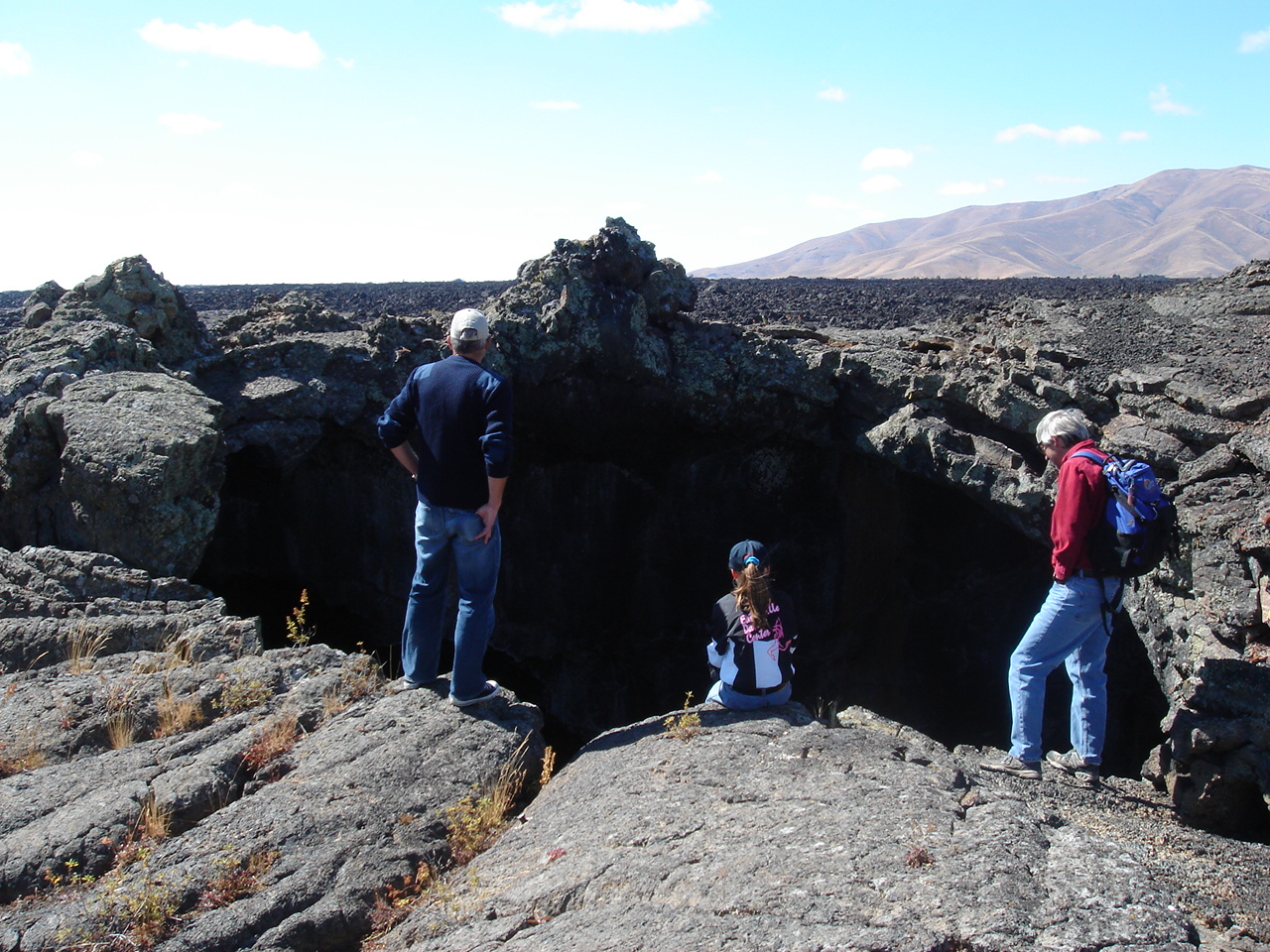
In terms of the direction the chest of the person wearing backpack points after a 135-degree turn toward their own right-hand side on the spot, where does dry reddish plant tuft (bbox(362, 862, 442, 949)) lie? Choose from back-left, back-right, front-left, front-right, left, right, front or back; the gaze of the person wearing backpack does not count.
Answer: back

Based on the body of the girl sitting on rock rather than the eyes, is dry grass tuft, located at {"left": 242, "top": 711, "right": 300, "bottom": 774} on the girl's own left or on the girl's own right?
on the girl's own left

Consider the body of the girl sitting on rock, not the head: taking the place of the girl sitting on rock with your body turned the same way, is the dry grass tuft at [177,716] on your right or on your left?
on your left

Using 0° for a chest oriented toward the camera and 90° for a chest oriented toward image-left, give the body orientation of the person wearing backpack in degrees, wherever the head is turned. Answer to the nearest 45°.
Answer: approximately 90°

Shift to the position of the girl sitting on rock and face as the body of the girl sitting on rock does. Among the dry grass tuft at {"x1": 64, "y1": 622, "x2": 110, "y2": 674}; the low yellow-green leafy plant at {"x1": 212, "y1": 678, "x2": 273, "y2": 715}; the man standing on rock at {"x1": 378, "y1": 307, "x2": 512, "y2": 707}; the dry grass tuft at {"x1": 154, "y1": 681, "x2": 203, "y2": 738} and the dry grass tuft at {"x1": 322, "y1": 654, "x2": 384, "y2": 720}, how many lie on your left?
5

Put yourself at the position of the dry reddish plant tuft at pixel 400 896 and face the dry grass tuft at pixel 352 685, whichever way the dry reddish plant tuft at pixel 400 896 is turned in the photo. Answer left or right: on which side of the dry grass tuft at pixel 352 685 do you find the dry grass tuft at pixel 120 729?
left

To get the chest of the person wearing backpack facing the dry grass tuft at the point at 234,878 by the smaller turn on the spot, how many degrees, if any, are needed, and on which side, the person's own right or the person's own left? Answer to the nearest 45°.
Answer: approximately 45° to the person's own left

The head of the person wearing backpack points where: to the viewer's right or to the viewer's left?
to the viewer's left

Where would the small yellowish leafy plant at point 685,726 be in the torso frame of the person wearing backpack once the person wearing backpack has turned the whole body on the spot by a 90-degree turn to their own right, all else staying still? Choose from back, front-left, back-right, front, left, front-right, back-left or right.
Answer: back-left

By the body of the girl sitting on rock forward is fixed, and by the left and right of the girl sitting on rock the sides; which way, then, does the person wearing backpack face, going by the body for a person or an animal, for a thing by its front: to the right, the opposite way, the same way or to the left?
to the left

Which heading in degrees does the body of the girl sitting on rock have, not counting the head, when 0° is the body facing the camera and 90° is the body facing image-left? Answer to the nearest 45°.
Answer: approximately 180°

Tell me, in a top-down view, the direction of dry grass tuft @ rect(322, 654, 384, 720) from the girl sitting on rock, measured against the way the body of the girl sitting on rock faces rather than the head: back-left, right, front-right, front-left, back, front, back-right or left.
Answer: left

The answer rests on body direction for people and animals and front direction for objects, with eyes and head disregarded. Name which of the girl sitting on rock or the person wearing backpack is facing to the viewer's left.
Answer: the person wearing backpack

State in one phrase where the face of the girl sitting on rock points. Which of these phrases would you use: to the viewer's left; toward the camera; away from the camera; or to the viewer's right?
away from the camera

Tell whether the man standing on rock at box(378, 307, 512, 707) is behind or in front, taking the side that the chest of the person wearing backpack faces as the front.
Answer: in front

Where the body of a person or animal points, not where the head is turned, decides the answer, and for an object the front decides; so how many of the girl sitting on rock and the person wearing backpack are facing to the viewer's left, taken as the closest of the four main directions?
1

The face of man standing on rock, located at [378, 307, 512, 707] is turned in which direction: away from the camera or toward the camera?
away from the camera
